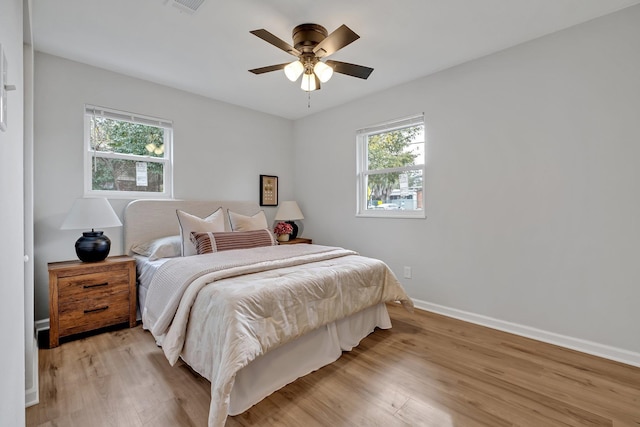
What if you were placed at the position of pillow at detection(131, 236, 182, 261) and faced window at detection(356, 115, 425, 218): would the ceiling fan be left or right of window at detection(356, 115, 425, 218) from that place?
right

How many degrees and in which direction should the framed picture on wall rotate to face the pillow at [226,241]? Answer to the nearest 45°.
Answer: approximately 45° to its right

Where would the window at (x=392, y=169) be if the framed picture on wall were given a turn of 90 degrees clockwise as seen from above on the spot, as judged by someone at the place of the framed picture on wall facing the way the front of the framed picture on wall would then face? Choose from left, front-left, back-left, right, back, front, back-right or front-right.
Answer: left

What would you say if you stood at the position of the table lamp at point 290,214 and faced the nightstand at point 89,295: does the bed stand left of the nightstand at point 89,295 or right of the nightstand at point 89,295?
left

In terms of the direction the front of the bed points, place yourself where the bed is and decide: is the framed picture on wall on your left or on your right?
on your left

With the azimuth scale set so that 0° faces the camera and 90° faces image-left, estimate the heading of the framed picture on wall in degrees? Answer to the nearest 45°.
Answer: approximately 315°

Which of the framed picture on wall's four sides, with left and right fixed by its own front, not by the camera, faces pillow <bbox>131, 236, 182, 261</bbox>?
right

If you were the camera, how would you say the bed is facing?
facing the viewer and to the right of the viewer

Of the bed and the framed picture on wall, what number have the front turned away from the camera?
0

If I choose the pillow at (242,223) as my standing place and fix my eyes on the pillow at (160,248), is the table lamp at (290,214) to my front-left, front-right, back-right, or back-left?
back-right

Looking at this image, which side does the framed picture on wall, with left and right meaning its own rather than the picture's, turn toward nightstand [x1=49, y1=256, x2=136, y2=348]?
right

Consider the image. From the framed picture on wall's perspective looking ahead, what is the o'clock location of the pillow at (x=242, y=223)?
The pillow is roughly at 2 o'clock from the framed picture on wall.
